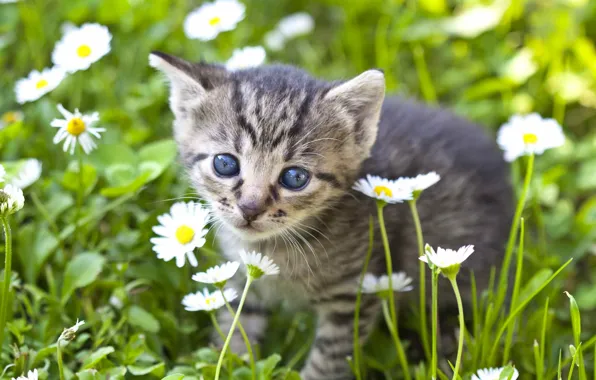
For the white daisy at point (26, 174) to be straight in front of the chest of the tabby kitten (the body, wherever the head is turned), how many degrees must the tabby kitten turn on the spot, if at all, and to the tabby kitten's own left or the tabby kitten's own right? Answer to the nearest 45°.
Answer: approximately 45° to the tabby kitten's own right

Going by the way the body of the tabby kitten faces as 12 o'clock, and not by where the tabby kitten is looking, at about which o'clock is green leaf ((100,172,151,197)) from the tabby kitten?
The green leaf is roughly at 2 o'clock from the tabby kitten.

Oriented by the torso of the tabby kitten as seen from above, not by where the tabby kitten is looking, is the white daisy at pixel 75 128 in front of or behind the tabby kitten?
in front

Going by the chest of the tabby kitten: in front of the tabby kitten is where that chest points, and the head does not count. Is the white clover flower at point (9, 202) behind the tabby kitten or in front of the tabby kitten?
in front

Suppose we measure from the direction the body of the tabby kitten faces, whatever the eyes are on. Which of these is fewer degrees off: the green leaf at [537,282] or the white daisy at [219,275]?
the white daisy

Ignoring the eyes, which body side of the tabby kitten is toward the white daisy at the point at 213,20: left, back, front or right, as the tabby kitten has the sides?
right

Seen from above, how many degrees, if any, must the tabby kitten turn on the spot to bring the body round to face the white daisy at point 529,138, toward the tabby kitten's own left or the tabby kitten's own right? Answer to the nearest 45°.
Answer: approximately 135° to the tabby kitten's own left

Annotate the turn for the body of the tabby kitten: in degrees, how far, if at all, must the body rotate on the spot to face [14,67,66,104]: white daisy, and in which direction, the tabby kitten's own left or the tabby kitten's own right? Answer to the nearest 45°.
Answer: approximately 45° to the tabby kitten's own right

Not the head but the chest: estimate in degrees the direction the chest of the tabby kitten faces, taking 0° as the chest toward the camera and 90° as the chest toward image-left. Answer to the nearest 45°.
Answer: approximately 45°

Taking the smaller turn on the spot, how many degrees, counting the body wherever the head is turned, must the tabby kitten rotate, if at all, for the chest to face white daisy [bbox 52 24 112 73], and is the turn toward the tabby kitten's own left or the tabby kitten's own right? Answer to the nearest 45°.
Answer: approximately 45° to the tabby kitten's own right

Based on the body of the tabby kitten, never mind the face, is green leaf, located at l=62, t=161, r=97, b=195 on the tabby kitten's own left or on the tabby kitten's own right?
on the tabby kitten's own right

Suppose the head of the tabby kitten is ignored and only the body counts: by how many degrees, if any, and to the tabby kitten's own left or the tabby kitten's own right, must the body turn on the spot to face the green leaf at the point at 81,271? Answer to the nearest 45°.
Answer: approximately 45° to the tabby kitten's own right
